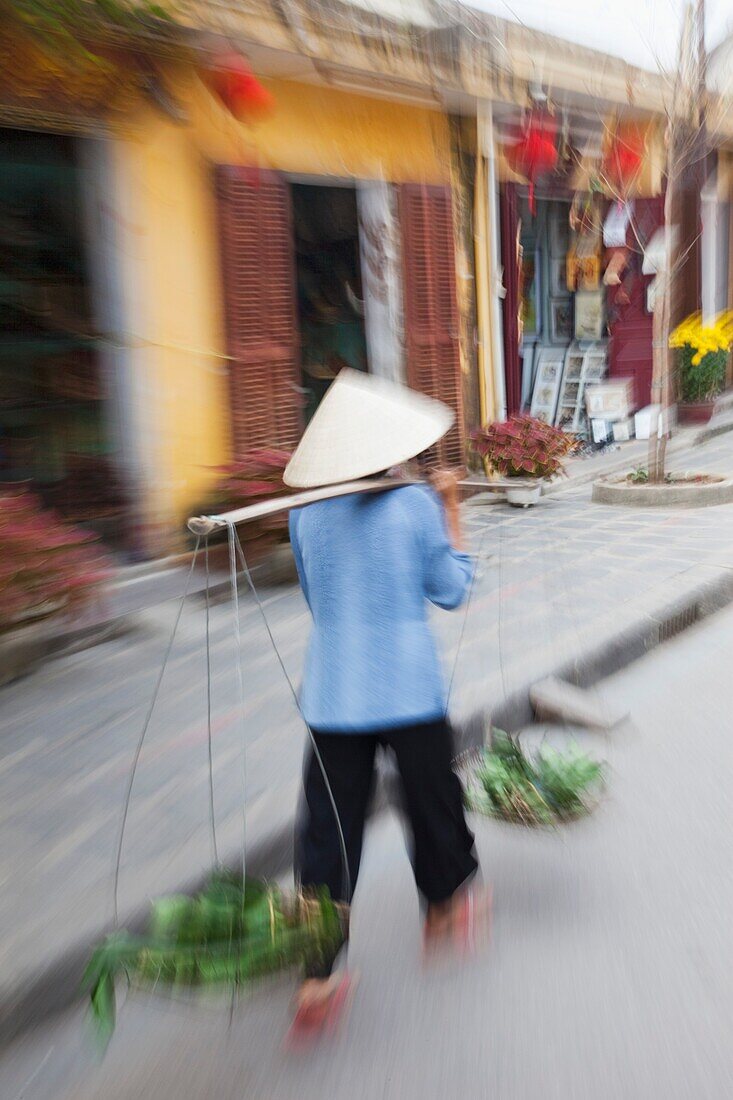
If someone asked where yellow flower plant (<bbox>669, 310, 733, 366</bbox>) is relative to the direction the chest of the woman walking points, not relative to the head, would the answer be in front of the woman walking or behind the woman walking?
in front

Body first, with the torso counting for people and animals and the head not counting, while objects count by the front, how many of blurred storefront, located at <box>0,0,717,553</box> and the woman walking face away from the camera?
1

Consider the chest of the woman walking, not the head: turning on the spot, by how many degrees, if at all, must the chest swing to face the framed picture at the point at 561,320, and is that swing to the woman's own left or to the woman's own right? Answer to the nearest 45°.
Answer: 0° — they already face it

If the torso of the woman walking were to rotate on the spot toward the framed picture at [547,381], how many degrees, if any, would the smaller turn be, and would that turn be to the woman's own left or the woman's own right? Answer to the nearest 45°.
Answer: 0° — they already face it

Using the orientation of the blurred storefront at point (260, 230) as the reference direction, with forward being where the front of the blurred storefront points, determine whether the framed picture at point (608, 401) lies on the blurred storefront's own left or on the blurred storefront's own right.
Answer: on the blurred storefront's own left

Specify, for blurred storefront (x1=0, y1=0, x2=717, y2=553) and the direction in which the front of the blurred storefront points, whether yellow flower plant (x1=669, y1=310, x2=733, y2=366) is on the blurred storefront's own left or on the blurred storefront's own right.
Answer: on the blurred storefront's own left

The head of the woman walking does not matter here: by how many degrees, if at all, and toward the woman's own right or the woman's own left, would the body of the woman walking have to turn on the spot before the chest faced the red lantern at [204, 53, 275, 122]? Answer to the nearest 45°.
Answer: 0° — they already face it

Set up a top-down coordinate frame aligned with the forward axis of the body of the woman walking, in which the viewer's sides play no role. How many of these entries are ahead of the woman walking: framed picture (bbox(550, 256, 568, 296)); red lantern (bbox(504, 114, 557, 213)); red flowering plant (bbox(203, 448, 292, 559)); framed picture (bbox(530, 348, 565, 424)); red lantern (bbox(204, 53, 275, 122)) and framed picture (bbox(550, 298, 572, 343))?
6

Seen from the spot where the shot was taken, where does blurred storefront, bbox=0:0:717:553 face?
facing the viewer and to the right of the viewer

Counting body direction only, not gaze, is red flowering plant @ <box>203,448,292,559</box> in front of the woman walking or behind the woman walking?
in front

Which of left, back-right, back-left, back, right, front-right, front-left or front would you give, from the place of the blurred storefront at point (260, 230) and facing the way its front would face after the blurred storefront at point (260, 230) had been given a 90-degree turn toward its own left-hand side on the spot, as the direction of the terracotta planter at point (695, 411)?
front

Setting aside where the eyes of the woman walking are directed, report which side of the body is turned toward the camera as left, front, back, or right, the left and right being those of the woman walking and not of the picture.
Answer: back

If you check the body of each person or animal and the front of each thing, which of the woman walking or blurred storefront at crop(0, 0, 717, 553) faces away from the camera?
the woman walking

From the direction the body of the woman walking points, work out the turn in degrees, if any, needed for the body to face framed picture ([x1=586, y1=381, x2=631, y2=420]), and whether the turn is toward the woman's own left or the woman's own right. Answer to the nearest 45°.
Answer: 0° — they already face it
